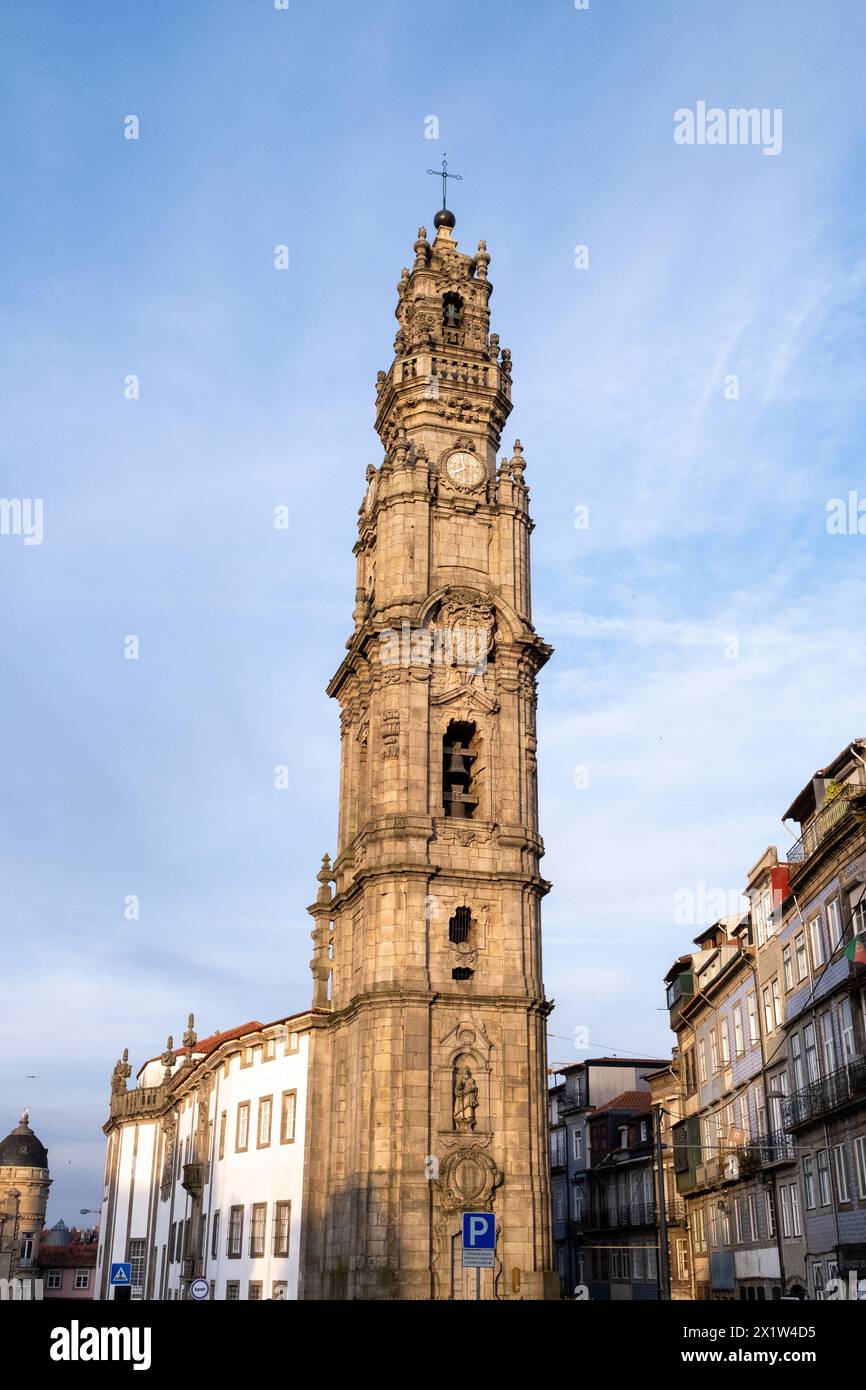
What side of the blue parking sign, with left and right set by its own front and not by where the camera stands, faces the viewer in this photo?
front

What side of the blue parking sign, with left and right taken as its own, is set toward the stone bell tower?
back

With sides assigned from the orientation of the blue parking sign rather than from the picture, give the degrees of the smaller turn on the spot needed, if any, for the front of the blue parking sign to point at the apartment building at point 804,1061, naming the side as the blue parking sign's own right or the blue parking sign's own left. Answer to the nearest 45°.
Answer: approximately 135° to the blue parking sign's own left

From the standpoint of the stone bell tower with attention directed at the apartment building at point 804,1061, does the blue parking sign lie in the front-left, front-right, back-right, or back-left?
front-right
